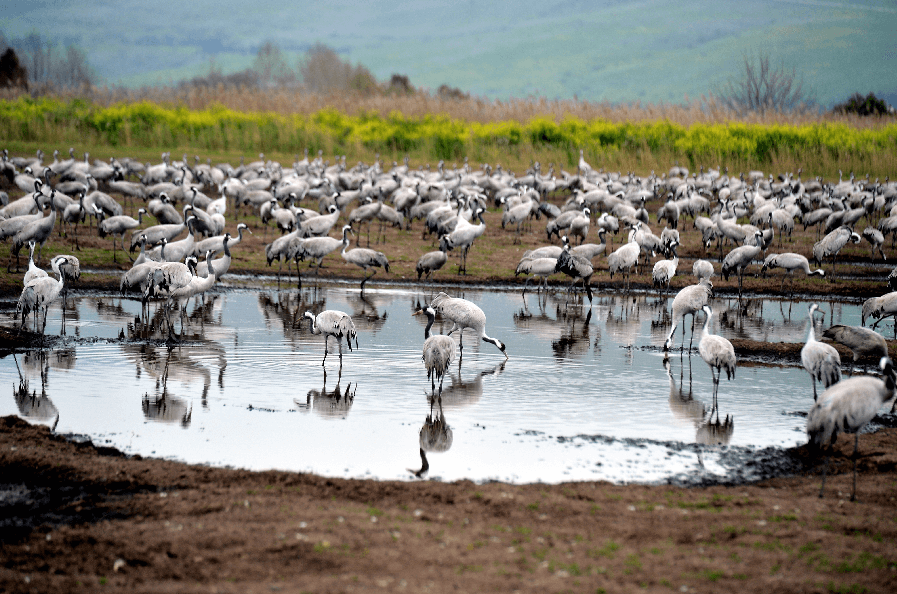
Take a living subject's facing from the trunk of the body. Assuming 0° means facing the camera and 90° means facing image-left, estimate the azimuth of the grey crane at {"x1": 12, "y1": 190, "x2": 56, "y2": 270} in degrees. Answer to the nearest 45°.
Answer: approximately 270°

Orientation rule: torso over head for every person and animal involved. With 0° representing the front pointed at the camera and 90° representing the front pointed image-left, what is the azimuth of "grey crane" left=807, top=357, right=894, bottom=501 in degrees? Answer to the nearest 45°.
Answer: approximately 270°

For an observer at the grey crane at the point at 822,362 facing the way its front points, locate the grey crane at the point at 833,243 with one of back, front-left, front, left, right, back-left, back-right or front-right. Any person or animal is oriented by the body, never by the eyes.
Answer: front-right

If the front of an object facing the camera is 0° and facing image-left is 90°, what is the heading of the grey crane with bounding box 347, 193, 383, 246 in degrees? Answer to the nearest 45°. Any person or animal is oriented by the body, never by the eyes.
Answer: approximately 270°

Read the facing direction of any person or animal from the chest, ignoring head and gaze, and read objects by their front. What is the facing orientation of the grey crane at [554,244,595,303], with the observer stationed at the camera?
facing to the left of the viewer

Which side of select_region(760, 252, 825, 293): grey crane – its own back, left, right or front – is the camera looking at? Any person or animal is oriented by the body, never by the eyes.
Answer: right

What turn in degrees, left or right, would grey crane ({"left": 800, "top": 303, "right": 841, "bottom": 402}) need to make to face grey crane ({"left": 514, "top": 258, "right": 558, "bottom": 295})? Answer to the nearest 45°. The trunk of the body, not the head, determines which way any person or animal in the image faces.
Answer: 0° — it already faces it
